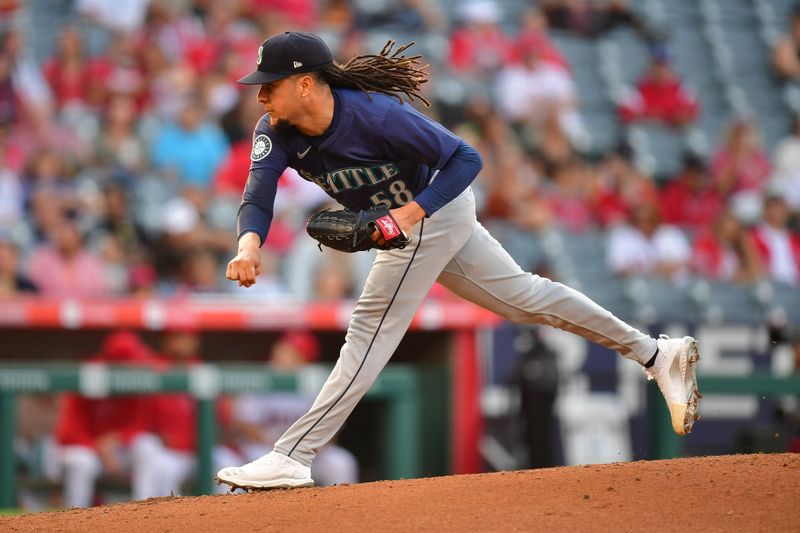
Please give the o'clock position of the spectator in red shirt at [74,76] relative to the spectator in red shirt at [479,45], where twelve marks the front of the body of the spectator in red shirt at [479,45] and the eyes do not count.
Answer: the spectator in red shirt at [74,76] is roughly at 2 o'clock from the spectator in red shirt at [479,45].

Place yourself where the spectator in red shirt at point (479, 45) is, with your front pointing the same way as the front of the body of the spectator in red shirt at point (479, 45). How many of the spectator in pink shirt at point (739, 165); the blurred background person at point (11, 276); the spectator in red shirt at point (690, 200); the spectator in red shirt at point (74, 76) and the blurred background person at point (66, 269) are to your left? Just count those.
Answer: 2

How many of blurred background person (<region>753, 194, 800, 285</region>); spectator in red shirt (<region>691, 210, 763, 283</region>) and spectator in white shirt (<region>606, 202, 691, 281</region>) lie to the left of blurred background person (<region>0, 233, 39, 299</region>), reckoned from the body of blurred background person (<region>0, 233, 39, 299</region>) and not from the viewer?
3

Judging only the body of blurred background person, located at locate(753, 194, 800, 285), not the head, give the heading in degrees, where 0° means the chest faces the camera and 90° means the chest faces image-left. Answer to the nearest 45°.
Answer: approximately 0°

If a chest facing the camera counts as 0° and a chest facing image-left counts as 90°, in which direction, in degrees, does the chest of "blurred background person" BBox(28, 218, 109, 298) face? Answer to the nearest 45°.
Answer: approximately 0°

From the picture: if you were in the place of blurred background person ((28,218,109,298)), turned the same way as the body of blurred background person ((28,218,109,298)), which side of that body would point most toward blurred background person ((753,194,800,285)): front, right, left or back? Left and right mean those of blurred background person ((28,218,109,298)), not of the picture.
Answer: left

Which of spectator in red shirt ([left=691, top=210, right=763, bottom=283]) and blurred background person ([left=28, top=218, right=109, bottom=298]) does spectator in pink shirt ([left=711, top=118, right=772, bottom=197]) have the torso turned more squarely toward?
the spectator in red shirt

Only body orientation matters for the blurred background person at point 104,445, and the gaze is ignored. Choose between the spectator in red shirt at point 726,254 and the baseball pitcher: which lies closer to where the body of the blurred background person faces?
the baseball pitcher

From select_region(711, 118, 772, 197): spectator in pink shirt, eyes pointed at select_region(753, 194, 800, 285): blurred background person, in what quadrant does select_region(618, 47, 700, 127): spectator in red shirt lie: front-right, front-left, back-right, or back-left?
back-right

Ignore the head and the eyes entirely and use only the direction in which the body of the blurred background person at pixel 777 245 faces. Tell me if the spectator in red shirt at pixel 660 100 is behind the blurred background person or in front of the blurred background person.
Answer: behind

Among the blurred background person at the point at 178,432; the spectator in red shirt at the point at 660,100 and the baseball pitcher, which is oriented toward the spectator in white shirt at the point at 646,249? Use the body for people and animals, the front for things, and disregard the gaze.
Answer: the spectator in red shirt
